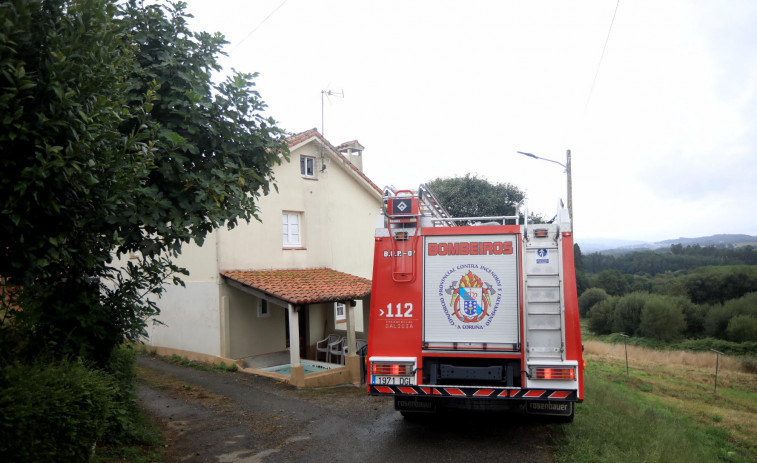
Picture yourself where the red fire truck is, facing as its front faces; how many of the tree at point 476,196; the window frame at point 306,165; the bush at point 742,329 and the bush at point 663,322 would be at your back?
0

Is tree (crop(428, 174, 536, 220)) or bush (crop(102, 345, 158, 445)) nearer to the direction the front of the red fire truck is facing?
the tree

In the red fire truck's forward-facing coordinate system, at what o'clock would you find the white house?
The white house is roughly at 11 o'clock from the red fire truck.

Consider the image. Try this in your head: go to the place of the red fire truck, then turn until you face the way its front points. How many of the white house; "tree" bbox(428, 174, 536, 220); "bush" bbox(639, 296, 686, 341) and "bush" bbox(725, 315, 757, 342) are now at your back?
0

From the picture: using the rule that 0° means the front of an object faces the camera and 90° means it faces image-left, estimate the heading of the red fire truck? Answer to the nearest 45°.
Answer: approximately 180°

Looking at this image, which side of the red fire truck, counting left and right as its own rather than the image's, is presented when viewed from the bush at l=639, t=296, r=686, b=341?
front

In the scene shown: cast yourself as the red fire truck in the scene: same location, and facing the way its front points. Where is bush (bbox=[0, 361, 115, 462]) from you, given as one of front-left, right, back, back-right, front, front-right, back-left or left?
back-left

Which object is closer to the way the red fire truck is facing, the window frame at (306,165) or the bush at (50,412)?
the window frame

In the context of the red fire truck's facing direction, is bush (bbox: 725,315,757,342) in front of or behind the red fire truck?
in front

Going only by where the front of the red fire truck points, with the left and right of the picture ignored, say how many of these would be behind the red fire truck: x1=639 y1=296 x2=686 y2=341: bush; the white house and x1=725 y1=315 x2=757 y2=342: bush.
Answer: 0

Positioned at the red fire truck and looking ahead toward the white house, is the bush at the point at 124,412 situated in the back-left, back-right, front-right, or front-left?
front-left

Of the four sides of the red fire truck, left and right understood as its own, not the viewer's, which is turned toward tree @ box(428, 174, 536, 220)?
front
